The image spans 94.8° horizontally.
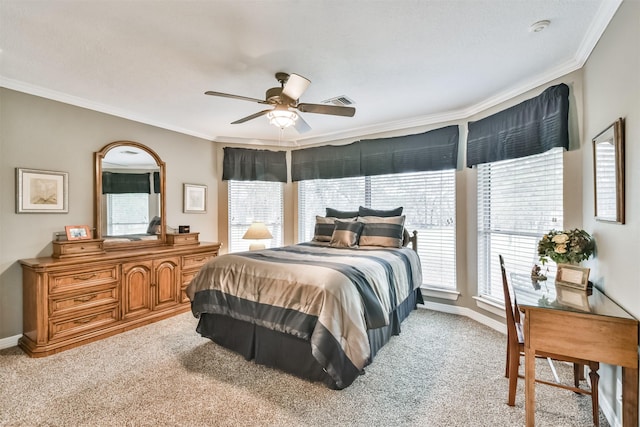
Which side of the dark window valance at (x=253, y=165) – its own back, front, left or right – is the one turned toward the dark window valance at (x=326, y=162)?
left

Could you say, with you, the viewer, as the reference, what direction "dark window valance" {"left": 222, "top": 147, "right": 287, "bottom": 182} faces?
facing the viewer

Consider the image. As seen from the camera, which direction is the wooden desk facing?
to the viewer's left

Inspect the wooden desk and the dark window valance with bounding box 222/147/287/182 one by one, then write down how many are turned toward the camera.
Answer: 1

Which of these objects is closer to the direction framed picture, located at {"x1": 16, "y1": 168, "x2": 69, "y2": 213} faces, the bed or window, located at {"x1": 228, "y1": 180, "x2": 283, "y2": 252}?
the bed

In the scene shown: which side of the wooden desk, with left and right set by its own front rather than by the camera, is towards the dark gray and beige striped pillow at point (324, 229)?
front

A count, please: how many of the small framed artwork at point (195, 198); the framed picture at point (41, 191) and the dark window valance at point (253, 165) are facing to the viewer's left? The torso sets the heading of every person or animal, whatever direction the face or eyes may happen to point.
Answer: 0

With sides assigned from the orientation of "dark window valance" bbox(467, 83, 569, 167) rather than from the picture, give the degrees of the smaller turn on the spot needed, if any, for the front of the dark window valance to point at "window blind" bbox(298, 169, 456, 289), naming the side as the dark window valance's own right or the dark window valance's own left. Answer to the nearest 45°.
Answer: approximately 90° to the dark window valance's own right

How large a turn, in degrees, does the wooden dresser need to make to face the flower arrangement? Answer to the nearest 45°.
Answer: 0° — it already faces it

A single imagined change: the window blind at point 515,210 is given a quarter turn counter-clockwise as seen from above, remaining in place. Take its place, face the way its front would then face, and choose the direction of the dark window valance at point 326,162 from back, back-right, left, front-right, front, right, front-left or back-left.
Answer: back-right

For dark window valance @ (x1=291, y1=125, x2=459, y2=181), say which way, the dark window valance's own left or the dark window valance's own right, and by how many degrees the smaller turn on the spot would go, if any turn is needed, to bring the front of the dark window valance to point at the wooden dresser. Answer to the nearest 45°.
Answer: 0° — it already faces it

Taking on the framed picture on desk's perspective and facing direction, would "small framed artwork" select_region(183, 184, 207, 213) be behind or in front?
in front

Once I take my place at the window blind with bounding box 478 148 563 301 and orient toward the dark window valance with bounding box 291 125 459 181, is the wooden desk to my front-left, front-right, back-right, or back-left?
back-left

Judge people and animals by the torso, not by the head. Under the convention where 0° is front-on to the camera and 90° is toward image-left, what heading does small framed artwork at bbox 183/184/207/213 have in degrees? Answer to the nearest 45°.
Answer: approximately 315°

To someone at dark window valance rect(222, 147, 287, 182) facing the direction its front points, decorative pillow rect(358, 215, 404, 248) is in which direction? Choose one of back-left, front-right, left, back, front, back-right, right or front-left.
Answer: front-left

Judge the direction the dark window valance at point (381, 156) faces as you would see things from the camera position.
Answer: facing the viewer and to the left of the viewer

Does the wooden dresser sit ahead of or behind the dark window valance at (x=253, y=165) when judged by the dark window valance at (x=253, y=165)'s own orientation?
ahead
